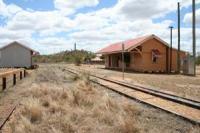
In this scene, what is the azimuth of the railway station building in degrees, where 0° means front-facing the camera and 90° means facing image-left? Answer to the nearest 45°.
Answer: approximately 45°

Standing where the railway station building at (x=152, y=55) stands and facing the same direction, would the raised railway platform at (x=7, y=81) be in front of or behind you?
in front
